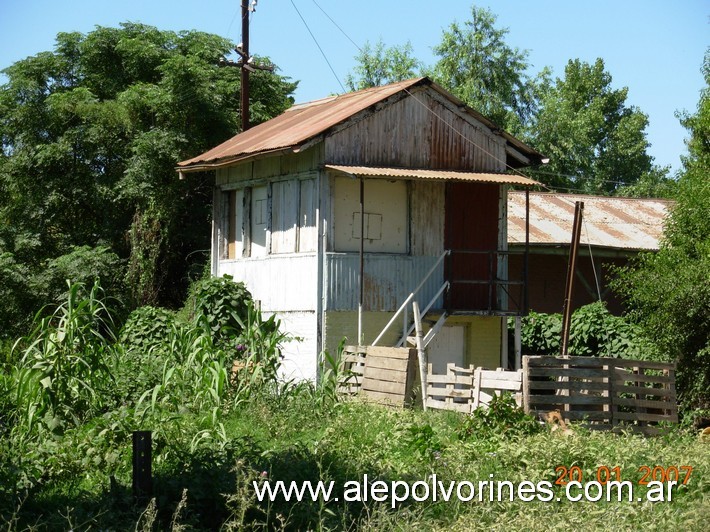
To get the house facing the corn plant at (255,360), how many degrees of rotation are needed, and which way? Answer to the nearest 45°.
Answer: approximately 45° to its right

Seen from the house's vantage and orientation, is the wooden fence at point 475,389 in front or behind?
in front

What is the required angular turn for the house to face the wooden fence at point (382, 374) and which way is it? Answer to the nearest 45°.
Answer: approximately 45° to its right

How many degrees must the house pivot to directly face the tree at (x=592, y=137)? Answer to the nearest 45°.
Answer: approximately 135° to its left

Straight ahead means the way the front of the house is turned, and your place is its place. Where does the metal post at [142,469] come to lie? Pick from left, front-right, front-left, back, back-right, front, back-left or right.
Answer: front-right

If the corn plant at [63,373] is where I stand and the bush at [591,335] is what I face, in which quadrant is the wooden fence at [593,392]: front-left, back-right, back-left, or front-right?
front-right

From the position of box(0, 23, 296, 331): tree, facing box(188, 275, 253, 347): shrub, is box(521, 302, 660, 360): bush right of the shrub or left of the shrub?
left

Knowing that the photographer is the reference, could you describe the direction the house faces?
facing the viewer and to the right of the viewer

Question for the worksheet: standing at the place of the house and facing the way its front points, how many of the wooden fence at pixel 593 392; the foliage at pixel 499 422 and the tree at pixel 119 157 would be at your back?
1

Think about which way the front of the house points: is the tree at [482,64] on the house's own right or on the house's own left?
on the house's own left

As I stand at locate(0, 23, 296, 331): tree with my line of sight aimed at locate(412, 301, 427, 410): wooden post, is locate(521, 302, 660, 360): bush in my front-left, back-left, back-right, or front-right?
front-left

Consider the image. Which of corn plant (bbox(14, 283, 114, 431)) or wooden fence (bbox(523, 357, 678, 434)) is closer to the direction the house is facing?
the wooden fence

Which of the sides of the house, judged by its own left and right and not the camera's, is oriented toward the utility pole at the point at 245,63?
back

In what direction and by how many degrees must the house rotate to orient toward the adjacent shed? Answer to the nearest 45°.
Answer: approximately 90° to its left

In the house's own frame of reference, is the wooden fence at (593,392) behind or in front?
in front
